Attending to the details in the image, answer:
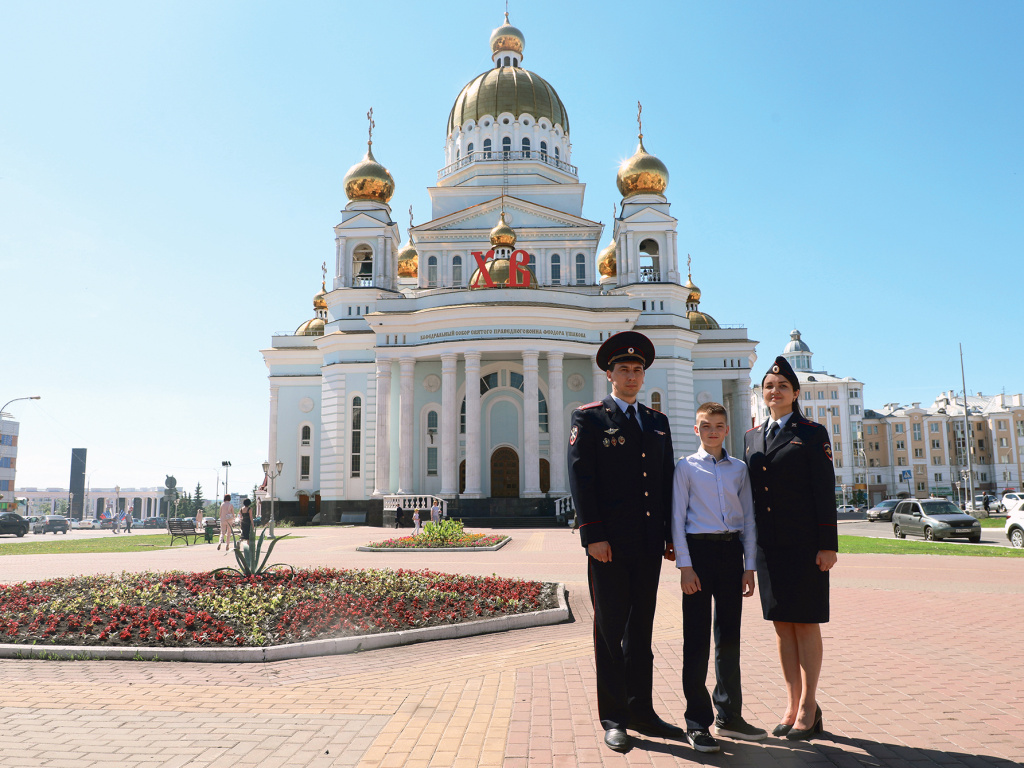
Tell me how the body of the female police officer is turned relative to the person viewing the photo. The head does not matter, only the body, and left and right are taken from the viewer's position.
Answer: facing the viewer and to the left of the viewer

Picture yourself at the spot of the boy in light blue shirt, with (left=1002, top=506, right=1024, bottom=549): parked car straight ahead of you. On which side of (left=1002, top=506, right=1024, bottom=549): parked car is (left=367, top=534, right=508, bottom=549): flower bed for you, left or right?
left

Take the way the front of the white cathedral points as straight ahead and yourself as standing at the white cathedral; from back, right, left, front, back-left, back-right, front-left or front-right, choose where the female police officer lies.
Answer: front

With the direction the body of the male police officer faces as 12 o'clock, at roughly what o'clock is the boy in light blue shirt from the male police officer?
The boy in light blue shirt is roughly at 10 o'clock from the male police officer.

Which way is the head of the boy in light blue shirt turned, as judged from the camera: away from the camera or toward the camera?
toward the camera

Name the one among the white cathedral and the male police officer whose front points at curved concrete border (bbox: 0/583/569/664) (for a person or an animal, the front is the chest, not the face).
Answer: the white cathedral

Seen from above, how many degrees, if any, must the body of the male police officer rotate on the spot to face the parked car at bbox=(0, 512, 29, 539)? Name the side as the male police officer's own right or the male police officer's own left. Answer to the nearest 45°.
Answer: approximately 180°

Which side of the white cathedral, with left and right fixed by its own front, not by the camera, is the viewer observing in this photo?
front

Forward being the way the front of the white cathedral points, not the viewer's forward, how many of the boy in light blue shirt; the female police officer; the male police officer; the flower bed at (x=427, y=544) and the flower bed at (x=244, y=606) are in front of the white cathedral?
5

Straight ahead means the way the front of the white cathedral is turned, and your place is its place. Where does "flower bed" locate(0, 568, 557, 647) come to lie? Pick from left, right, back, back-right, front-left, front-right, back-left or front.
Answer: front

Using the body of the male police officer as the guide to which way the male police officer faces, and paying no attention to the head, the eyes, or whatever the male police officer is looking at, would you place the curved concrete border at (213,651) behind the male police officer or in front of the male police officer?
behind

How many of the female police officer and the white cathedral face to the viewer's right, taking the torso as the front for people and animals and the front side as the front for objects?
0

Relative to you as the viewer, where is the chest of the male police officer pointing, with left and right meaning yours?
facing the viewer and to the right of the viewer

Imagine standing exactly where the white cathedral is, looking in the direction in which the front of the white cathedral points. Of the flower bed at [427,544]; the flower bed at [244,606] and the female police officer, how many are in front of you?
3
